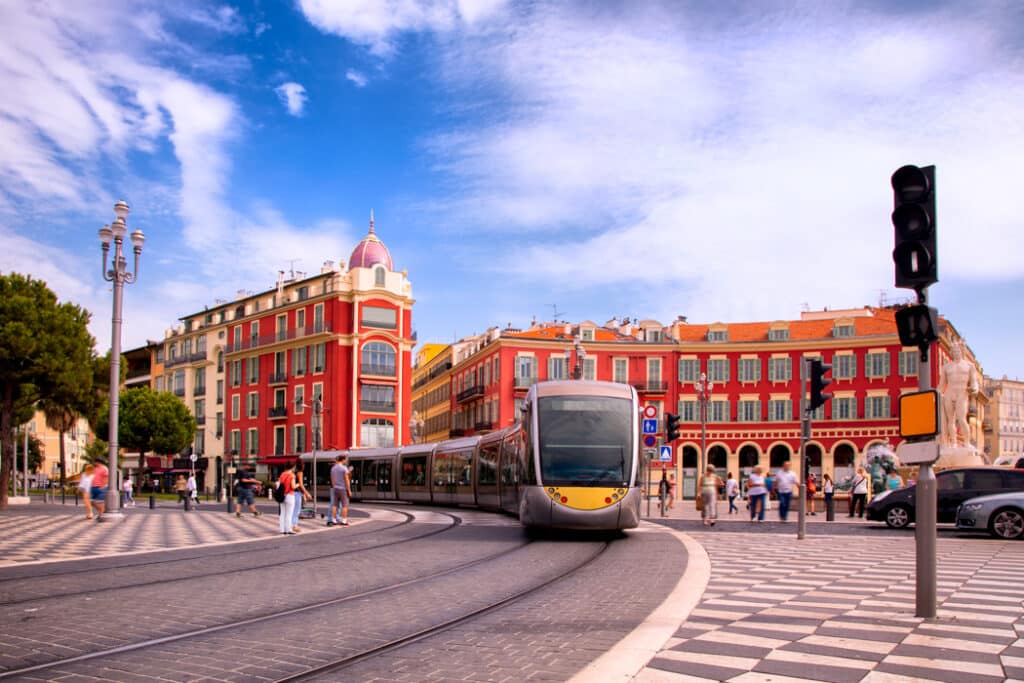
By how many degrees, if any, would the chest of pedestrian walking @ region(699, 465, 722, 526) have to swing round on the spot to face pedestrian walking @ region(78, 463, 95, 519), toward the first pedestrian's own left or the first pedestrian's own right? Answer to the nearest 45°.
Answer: approximately 90° to the first pedestrian's own right

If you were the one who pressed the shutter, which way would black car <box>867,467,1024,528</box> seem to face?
facing to the left of the viewer

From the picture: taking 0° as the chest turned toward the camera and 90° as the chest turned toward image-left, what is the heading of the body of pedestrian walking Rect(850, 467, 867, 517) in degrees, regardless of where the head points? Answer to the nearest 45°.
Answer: approximately 0°

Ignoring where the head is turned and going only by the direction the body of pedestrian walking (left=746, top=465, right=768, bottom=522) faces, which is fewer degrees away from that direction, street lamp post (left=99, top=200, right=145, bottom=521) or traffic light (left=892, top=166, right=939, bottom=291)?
the traffic light

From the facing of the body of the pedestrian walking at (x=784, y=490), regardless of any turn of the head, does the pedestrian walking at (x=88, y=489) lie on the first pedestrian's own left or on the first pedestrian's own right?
on the first pedestrian's own right

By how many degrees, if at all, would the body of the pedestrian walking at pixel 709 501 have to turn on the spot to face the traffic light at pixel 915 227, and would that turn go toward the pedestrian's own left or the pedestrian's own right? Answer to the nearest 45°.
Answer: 0° — they already face it

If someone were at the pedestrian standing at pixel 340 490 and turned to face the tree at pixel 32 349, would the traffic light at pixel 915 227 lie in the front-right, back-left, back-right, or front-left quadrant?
back-left

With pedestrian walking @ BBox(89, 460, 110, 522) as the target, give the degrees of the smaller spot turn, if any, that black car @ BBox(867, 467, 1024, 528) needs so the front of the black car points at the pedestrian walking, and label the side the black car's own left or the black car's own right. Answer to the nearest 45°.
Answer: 0° — it already faces them

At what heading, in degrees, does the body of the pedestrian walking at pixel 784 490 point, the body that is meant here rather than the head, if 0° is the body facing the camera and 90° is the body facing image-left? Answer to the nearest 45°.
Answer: approximately 0°

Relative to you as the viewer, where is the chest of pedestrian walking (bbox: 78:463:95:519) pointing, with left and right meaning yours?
facing to the right of the viewer
